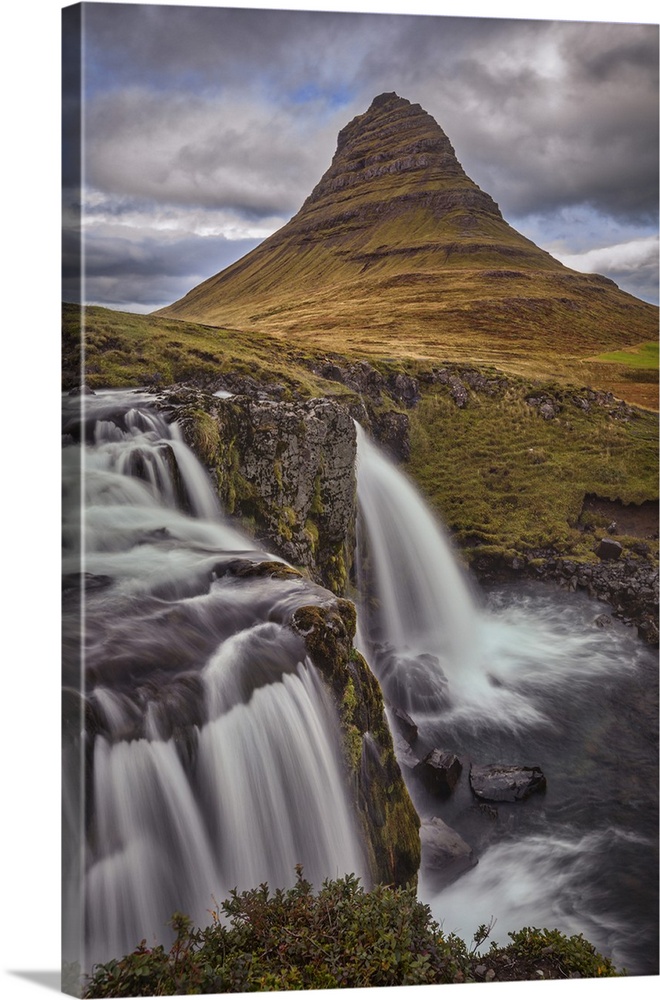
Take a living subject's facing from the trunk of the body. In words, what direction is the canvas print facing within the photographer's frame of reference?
facing the viewer and to the right of the viewer
